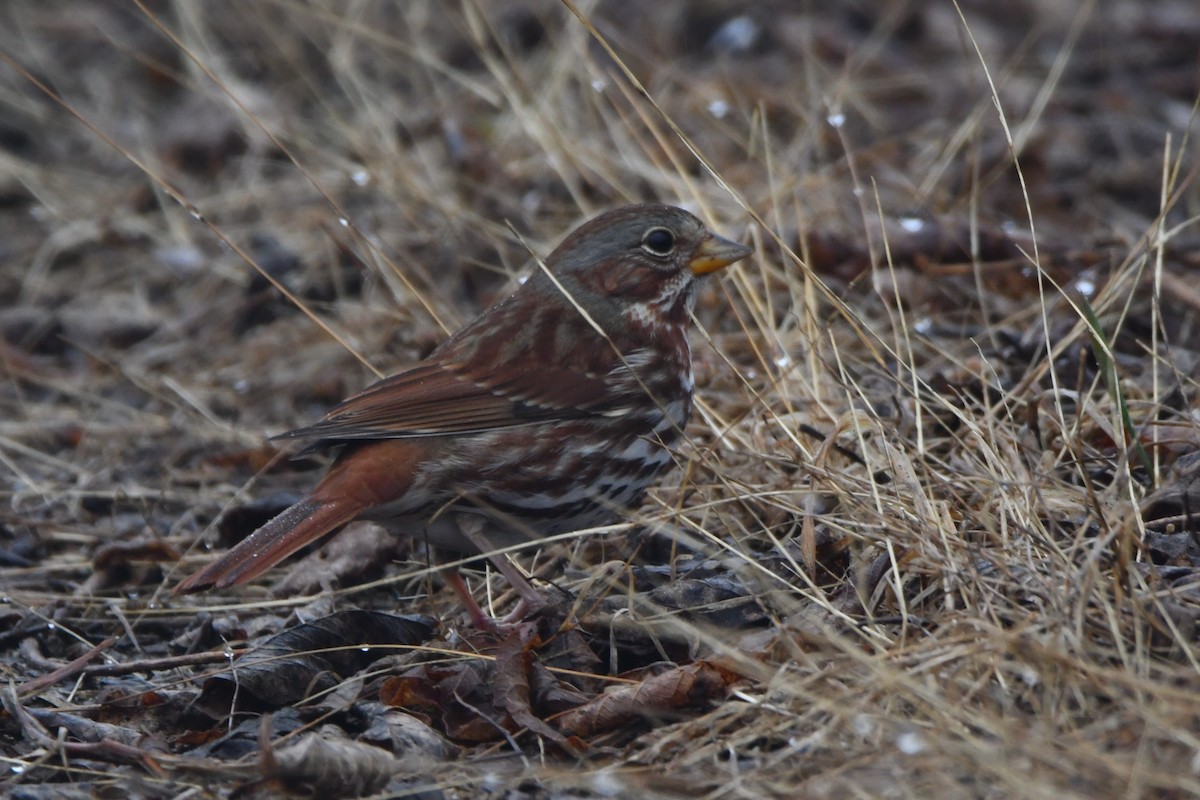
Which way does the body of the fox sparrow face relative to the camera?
to the viewer's right
